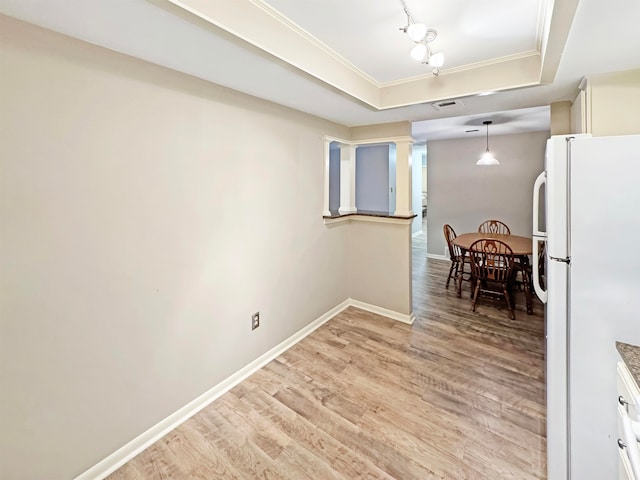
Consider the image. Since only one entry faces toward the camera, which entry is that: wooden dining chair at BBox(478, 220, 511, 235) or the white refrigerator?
the wooden dining chair

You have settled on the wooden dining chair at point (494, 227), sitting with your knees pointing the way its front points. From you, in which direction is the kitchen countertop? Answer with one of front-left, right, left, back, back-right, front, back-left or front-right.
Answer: front

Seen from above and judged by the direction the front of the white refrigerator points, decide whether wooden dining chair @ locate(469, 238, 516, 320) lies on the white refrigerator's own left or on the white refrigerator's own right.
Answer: on the white refrigerator's own right

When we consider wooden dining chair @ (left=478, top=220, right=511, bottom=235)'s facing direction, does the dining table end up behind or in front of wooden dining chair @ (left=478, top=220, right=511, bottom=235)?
in front

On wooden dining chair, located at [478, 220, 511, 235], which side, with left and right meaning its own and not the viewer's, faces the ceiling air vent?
front

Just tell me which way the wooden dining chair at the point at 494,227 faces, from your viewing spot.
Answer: facing the viewer

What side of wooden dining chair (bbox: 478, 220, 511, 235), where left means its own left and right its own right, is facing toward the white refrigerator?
front

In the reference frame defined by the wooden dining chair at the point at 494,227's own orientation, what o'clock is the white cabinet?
The white cabinet is roughly at 12 o'clock from the wooden dining chair.

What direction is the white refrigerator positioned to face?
to the viewer's left

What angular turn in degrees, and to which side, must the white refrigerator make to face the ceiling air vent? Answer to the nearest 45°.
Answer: approximately 45° to its right

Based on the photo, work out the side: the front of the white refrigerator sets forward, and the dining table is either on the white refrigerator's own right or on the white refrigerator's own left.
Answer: on the white refrigerator's own right

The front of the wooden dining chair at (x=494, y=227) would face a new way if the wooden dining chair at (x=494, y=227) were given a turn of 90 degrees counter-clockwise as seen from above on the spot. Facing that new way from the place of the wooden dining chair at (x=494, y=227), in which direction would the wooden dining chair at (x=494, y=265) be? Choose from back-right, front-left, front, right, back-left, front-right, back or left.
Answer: right

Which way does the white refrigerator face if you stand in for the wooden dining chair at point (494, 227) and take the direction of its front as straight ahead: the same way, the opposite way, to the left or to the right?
to the right

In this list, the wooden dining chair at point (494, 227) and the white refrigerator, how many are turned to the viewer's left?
1
